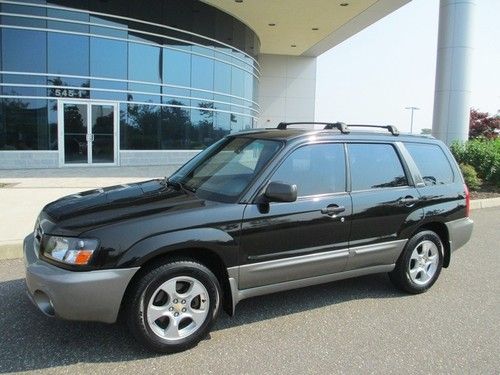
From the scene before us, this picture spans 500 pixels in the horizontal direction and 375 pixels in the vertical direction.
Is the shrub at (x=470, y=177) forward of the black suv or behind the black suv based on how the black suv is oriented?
behind

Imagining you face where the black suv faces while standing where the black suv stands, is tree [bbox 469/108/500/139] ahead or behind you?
behind

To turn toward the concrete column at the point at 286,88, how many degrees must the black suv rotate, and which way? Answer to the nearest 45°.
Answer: approximately 135° to its right

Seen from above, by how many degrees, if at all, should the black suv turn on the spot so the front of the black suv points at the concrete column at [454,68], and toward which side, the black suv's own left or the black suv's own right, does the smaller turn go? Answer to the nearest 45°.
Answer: approximately 180°

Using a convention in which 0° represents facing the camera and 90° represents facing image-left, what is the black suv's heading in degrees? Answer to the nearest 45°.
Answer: approximately 45°
